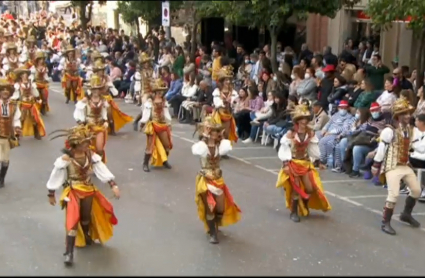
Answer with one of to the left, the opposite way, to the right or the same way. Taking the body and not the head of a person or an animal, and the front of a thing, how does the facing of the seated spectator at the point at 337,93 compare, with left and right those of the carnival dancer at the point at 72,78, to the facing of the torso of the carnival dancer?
to the right

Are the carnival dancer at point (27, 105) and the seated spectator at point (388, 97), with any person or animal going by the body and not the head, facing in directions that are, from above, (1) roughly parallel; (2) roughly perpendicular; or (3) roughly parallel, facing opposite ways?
roughly perpendicular

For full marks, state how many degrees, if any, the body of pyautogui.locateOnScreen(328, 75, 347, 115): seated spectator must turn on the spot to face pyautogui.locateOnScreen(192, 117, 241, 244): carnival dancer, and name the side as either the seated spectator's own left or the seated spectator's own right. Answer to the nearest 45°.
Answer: approximately 45° to the seated spectator's own left

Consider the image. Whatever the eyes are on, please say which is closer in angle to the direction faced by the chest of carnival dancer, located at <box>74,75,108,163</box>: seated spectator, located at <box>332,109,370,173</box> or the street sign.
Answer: the seated spectator

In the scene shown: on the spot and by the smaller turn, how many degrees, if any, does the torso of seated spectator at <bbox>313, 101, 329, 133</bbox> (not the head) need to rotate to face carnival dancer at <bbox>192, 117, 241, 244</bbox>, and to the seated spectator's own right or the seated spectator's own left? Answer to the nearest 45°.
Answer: approximately 45° to the seated spectator's own left

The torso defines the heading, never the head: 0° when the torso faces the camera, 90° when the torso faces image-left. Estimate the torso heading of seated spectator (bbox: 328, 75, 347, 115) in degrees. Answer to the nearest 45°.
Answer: approximately 45°

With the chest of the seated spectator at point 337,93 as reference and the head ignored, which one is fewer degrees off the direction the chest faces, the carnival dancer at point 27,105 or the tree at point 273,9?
the carnival dancer
